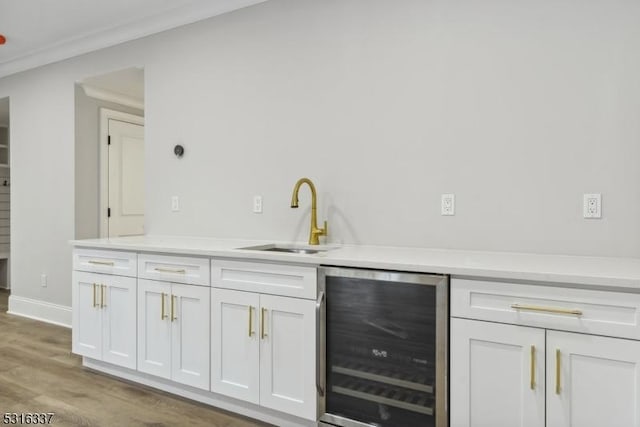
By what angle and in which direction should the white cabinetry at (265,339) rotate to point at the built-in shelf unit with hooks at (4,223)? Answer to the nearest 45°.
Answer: approximately 90° to its right

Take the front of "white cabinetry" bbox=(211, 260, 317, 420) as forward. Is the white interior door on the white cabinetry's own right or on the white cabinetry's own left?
on the white cabinetry's own right

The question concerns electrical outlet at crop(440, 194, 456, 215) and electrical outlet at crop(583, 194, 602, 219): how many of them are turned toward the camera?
2

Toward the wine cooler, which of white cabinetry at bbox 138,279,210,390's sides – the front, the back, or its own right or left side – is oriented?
left

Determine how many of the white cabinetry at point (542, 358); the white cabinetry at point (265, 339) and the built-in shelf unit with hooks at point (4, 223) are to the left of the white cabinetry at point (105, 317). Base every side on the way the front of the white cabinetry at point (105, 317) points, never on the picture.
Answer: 2

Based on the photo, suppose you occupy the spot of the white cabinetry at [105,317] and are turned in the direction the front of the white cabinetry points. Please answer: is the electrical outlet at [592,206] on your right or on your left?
on your left

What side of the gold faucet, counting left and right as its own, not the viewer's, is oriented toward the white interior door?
right

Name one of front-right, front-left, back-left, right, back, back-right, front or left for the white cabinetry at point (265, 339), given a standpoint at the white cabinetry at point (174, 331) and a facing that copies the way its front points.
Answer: left

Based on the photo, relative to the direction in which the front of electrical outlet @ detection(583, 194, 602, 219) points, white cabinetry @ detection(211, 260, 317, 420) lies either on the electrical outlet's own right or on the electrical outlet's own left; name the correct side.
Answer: on the electrical outlet's own right
